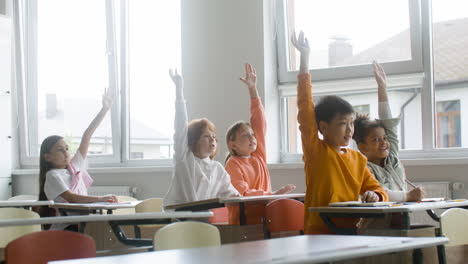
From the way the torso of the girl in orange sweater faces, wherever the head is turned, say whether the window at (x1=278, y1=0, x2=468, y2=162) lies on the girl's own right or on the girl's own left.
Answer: on the girl's own left

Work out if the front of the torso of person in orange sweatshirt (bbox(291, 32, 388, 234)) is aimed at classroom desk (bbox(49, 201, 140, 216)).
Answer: no

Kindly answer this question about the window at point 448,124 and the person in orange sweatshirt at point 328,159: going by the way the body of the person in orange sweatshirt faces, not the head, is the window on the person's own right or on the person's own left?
on the person's own left

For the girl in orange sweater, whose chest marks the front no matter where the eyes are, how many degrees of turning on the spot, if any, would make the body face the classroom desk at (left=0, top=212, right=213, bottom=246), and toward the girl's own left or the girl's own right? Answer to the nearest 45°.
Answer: approximately 45° to the girl's own right

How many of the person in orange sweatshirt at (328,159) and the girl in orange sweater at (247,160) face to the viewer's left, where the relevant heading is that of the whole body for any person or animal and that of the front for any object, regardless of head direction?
0

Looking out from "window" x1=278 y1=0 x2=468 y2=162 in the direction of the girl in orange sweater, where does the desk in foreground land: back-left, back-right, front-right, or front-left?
front-left

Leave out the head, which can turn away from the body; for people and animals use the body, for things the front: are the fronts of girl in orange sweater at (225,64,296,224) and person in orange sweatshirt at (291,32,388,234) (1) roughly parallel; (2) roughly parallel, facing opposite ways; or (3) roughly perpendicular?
roughly parallel

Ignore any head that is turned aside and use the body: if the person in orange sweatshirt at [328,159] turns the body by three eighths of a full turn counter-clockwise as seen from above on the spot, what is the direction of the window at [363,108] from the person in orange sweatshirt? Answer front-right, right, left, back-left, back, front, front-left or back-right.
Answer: front

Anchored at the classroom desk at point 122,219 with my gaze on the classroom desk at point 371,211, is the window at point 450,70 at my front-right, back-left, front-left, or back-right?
front-left

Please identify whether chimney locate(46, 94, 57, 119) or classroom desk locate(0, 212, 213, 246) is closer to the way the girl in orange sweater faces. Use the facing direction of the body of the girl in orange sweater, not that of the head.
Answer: the classroom desk

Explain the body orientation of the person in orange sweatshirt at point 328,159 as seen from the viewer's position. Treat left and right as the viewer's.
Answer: facing the viewer and to the right of the viewer
